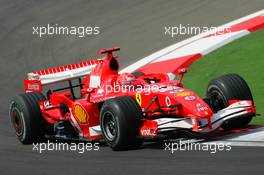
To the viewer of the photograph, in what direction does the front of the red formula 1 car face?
facing the viewer and to the right of the viewer
